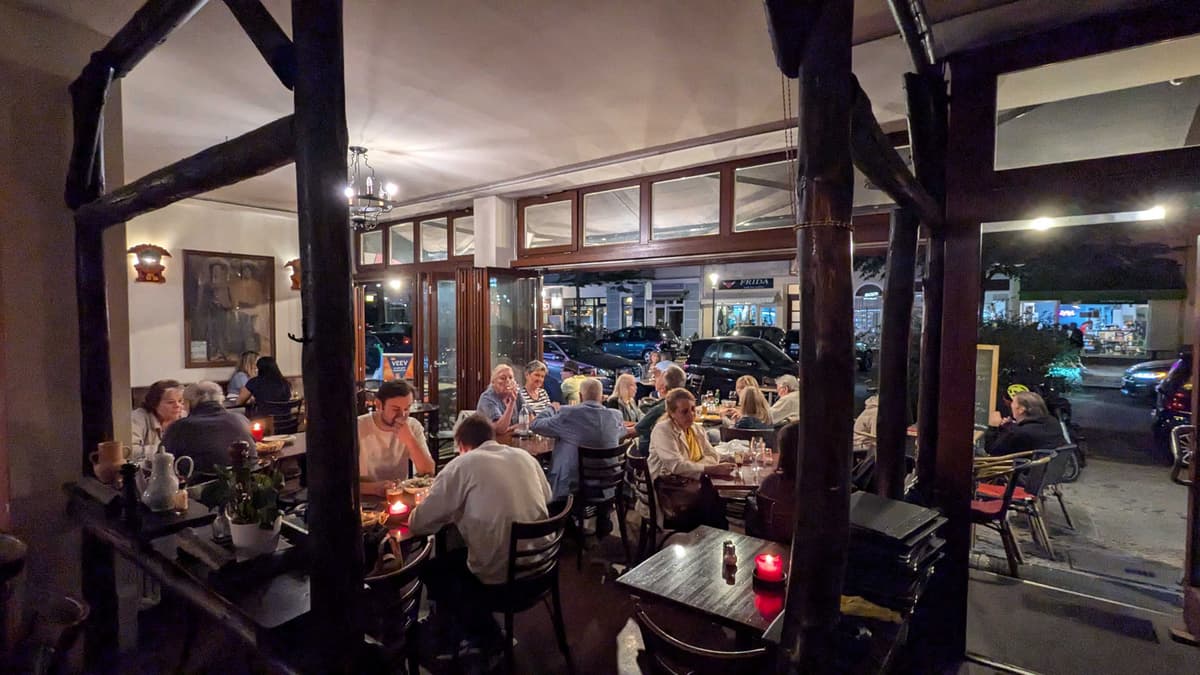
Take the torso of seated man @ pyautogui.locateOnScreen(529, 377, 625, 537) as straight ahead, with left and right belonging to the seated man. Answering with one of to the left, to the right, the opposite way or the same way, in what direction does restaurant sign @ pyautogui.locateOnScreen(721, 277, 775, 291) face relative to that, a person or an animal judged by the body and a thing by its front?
the opposite way

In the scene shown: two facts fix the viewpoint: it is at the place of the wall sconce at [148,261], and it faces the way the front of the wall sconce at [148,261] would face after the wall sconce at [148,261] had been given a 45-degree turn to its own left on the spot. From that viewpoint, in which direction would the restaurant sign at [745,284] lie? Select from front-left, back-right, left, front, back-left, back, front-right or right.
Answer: front-left

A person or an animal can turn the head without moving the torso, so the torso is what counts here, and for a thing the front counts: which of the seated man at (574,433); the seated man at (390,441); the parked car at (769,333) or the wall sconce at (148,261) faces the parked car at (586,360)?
the seated man at (574,433)

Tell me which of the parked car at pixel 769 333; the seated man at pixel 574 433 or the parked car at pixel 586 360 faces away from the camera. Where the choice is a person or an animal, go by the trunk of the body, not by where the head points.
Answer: the seated man

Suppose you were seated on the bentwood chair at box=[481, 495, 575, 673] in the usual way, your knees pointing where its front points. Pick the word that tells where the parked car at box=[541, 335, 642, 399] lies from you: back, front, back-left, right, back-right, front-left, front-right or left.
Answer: front-right

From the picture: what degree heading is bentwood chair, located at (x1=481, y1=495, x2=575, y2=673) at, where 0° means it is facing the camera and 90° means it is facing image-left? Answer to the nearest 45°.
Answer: approximately 135°

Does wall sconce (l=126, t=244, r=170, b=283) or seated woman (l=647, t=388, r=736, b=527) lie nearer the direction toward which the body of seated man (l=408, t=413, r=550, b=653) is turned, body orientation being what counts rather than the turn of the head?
the wall sconce

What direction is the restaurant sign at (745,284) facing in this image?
toward the camera

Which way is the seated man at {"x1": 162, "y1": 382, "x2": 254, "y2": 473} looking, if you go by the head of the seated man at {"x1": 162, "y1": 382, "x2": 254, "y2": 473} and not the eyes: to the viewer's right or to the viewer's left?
to the viewer's left

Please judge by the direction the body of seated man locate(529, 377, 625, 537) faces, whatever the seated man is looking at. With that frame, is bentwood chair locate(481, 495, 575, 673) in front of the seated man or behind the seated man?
behind

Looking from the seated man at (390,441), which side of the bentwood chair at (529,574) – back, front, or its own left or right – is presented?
front

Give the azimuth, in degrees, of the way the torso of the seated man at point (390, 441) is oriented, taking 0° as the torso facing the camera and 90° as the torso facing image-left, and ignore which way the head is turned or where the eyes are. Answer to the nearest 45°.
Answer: approximately 315°

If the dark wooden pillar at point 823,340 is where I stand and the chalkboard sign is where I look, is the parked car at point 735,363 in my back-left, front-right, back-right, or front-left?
front-left

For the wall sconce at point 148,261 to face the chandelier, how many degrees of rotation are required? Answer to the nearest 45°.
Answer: approximately 45° to its left

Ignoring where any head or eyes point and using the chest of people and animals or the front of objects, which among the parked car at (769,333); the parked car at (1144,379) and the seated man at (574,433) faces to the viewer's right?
the parked car at (769,333)

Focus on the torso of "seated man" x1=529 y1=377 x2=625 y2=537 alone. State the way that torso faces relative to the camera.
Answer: away from the camera
